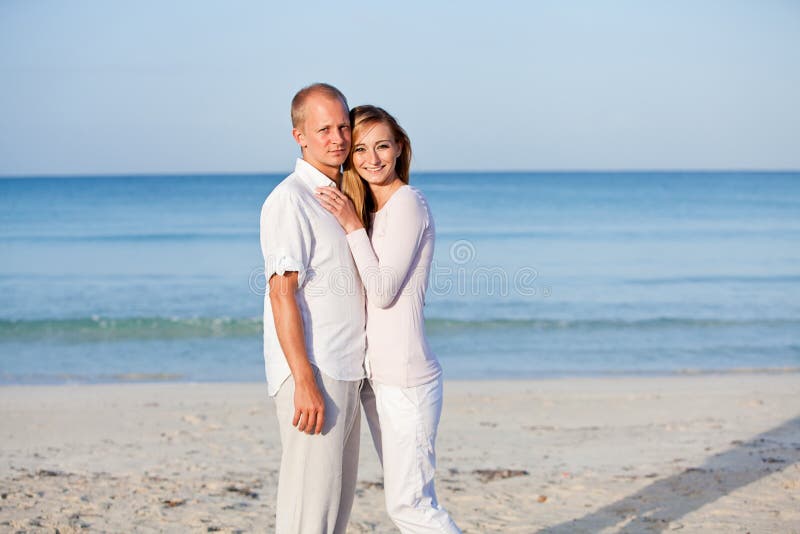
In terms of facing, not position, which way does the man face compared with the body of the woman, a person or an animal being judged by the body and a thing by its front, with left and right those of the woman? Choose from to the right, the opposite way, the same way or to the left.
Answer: to the left

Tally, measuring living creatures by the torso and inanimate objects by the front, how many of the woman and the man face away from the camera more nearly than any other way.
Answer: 0

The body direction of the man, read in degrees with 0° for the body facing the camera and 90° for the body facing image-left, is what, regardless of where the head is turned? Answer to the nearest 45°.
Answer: approximately 315°

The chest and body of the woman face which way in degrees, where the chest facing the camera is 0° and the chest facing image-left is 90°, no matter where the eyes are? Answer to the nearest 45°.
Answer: approximately 45°
